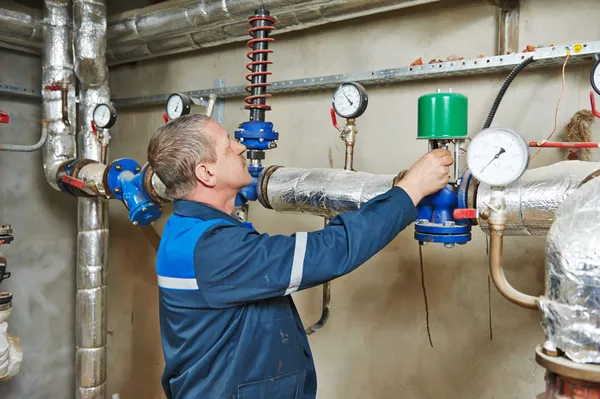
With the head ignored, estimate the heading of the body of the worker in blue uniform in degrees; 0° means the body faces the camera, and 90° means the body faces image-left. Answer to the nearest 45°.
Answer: approximately 270°

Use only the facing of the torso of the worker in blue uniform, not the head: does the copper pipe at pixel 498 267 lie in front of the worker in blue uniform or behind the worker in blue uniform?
in front

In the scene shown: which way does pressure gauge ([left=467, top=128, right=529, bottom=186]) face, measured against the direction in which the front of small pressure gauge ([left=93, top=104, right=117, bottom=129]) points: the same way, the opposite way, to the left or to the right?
the same way

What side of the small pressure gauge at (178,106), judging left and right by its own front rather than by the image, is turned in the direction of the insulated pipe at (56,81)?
right

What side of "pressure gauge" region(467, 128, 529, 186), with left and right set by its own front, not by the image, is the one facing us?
front

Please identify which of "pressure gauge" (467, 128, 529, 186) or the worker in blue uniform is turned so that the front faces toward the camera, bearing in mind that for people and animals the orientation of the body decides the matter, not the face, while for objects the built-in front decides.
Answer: the pressure gauge

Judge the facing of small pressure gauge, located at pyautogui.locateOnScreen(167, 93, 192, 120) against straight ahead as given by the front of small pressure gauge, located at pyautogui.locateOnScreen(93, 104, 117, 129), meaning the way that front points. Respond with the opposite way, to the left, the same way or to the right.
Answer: the same way

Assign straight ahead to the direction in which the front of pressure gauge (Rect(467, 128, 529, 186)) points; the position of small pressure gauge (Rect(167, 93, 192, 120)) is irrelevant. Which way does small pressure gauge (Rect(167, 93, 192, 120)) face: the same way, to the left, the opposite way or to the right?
the same way

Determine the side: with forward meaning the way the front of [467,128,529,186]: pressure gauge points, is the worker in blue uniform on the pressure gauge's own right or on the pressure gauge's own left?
on the pressure gauge's own right

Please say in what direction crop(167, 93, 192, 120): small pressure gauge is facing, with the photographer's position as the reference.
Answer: facing the viewer and to the left of the viewer

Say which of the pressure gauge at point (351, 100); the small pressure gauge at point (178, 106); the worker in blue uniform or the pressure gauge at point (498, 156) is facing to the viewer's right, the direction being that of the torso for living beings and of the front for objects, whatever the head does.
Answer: the worker in blue uniform

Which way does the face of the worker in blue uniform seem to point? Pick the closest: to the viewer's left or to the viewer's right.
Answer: to the viewer's right

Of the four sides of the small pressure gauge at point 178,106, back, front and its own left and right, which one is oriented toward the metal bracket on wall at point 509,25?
left
